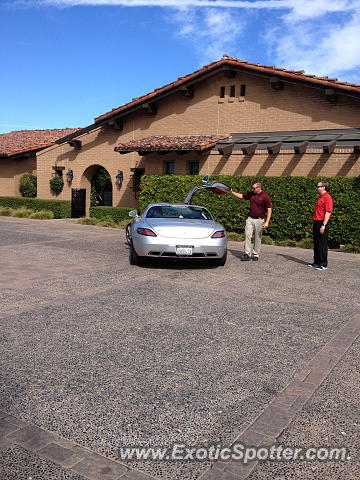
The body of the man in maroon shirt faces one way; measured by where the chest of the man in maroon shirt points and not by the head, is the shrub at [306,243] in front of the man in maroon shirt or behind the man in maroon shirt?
behind

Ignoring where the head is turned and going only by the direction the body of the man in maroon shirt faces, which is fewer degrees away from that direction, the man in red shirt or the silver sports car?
the silver sports car

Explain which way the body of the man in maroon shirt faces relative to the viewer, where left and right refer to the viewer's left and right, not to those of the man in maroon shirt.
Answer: facing the viewer and to the left of the viewer
